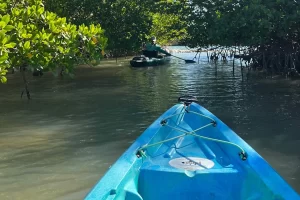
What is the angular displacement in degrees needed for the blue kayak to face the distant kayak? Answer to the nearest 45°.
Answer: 0° — it already faces it

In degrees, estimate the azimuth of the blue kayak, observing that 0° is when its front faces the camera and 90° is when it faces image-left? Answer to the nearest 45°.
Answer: approximately 180°
